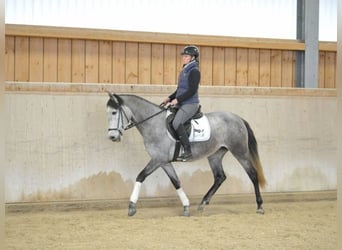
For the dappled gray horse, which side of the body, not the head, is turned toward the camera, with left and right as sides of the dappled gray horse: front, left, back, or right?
left
